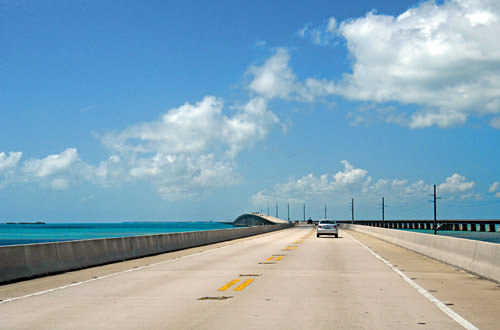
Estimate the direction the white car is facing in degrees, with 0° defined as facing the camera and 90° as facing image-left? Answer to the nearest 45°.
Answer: approximately 180°

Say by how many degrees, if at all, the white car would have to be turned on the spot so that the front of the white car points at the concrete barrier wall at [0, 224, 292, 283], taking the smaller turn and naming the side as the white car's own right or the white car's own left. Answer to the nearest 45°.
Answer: approximately 180°

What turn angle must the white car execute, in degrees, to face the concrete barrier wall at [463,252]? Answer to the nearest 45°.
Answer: approximately 180°
